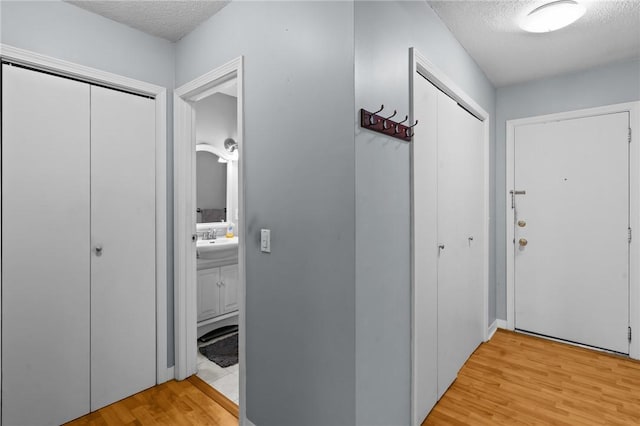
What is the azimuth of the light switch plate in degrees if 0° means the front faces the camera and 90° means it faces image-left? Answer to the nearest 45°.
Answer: approximately 45°

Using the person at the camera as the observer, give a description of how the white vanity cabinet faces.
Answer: facing the viewer and to the right of the viewer

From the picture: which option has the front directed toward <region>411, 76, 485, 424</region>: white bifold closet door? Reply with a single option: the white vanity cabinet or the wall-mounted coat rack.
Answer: the white vanity cabinet

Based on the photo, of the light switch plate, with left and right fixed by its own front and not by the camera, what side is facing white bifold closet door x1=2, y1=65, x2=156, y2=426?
right

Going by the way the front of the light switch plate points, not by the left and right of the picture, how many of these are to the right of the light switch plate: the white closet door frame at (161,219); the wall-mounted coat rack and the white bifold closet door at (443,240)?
1
